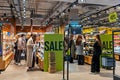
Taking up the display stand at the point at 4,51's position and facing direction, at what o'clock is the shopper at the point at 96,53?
The shopper is roughly at 1 o'clock from the display stand.

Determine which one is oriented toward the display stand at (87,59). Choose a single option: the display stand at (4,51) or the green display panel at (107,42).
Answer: the display stand at (4,51)

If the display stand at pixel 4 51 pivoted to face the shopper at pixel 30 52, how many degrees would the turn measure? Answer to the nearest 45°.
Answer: approximately 45° to its right

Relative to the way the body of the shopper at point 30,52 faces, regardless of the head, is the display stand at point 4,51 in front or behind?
behind

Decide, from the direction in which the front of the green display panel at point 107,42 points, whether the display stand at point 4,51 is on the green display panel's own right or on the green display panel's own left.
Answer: on the green display panel's own right

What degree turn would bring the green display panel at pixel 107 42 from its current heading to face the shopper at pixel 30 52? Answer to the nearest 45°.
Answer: approximately 45° to its right

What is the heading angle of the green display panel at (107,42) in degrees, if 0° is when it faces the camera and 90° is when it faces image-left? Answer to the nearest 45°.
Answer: approximately 0°

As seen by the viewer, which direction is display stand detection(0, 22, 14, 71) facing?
to the viewer's right
